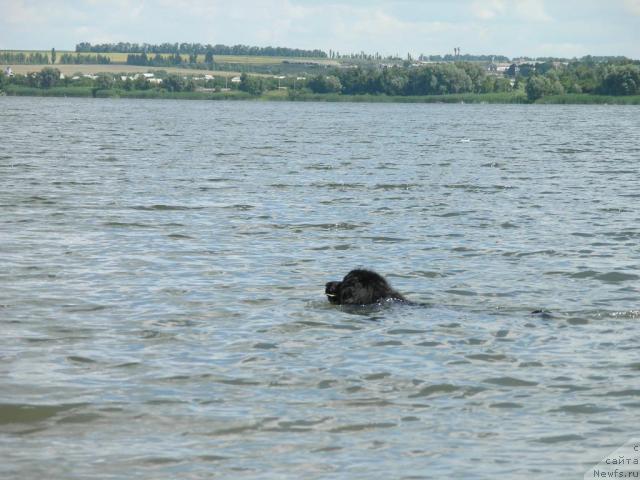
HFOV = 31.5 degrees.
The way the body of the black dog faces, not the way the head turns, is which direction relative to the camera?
to the viewer's left
